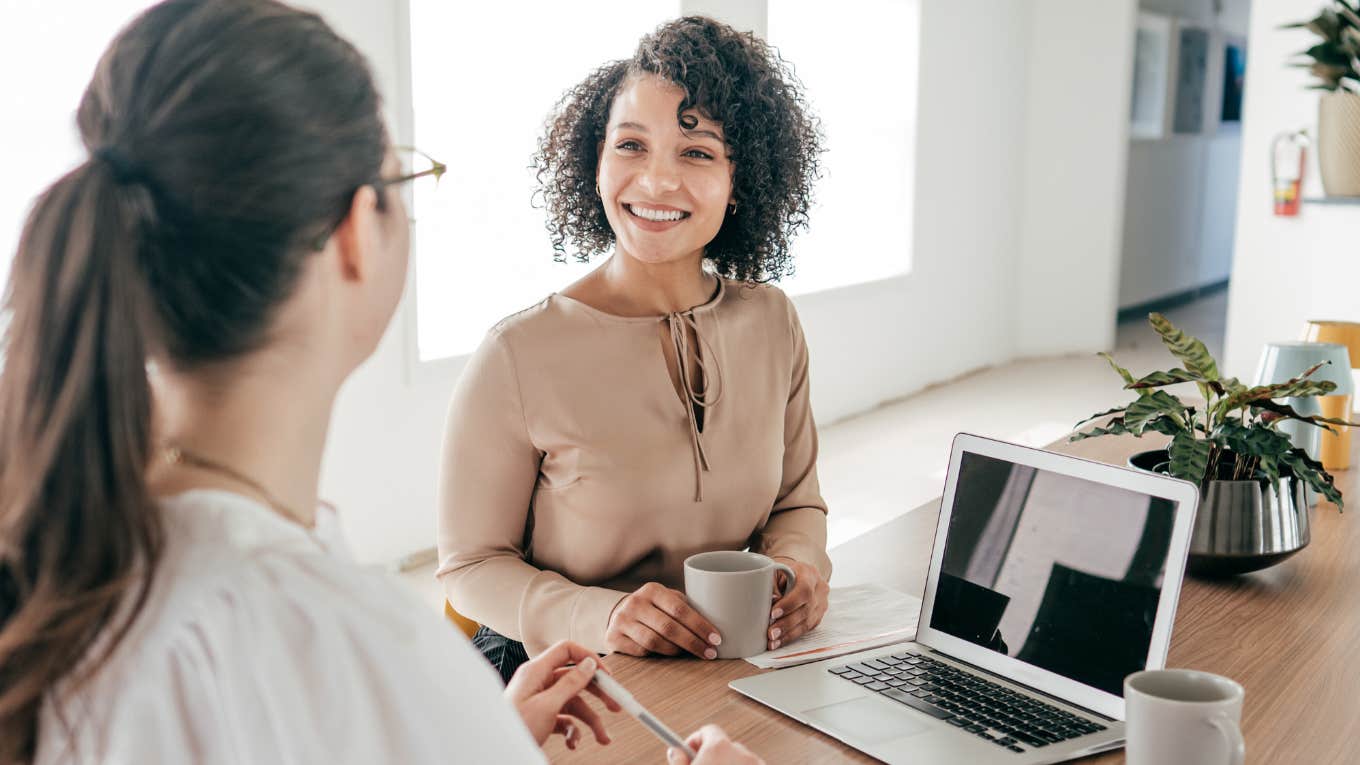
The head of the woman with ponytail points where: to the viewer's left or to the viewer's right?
to the viewer's right

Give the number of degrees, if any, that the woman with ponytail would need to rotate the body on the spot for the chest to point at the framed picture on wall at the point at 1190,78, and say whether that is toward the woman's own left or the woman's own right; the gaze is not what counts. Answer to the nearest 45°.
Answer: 0° — they already face it

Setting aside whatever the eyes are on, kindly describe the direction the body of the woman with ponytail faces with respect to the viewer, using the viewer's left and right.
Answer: facing away from the viewer and to the right of the viewer

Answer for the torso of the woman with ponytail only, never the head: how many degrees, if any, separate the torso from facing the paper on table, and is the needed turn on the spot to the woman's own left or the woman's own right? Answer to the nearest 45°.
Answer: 0° — they already face it

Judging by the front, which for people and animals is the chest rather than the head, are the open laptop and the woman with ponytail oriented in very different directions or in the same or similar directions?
very different directions

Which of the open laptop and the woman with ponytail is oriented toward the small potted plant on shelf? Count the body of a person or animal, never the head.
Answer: the woman with ponytail

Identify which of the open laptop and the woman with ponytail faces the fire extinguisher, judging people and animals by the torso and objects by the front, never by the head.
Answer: the woman with ponytail

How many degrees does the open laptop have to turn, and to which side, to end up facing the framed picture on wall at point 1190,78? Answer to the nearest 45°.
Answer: approximately 135° to its right

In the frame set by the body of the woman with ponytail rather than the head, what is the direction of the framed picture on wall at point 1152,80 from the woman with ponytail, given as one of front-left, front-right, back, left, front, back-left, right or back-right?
front

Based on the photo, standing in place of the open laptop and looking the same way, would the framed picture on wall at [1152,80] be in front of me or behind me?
behind

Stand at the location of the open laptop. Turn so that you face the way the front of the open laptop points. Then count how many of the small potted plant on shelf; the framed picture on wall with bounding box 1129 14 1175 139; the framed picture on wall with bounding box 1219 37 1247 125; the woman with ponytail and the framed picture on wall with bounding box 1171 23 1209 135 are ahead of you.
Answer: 1

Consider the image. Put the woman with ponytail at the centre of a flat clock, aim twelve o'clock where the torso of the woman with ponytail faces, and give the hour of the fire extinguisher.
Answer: The fire extinguisher is roughly at 12 o'clock from the woman with ponytail.

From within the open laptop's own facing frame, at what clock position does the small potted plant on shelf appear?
The small potted plant on shelf is roughly at 5 o'clock from the open laptop.

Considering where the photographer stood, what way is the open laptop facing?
facing the viewer and to the left of the viewer
